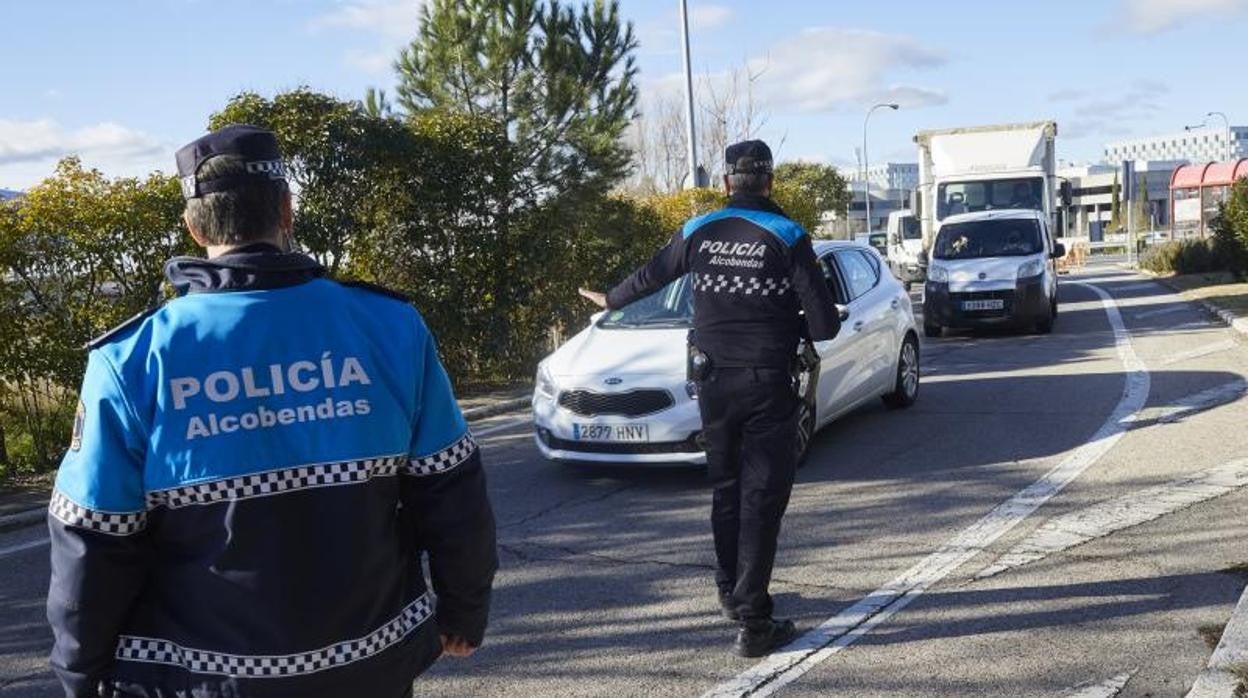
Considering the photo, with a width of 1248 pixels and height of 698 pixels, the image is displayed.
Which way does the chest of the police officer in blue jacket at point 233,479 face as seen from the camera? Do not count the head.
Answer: away from the camera

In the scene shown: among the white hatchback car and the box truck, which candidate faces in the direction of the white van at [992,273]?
the box truck

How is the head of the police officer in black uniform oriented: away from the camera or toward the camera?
away from the camera

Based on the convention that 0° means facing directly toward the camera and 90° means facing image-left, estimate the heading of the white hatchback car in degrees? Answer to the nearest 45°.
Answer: approximately 45°

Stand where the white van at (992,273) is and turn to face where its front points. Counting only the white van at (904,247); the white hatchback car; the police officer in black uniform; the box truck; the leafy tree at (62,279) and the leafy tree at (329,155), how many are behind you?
2

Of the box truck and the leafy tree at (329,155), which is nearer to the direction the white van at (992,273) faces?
the leafy tree

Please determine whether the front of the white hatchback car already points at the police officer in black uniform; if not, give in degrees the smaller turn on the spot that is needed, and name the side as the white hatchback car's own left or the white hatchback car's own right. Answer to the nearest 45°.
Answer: approximately 45° to the white hatchback car's own left

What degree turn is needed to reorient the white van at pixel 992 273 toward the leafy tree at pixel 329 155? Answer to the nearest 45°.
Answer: approximately 45° to its right

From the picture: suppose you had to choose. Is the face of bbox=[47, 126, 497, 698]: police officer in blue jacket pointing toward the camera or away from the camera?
away from the camera

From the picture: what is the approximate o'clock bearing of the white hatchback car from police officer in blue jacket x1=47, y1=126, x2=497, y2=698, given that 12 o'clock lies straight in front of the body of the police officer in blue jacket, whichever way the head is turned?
The white hatchback car is roughly at 1 o'clock from the police officer in blue jacket.

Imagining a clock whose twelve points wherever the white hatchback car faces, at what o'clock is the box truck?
The box truck is roughly at 5 o'clock from the white hatchback car.

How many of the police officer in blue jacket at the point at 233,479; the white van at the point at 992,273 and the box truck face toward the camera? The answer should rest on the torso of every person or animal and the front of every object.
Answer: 2

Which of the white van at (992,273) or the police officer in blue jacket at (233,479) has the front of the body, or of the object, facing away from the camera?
the police officer in blue jacket
